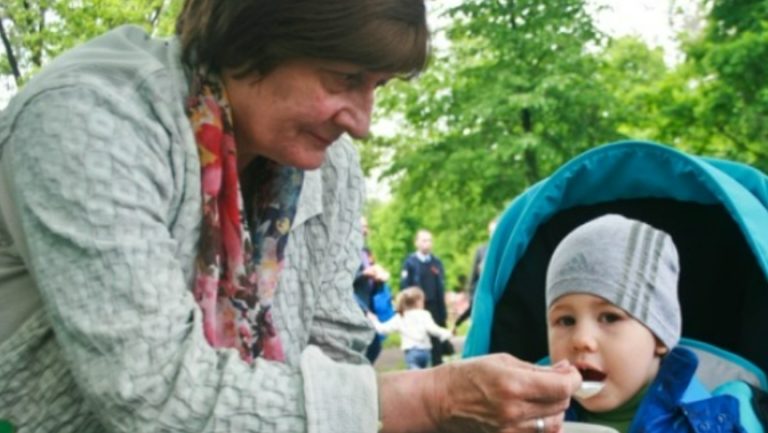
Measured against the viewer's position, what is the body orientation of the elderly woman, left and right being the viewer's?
facing the viewer and to the right of the viewer

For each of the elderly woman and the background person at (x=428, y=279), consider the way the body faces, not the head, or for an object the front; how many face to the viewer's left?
0

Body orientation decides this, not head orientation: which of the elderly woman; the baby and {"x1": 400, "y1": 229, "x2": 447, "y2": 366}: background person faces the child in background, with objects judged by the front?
the background person

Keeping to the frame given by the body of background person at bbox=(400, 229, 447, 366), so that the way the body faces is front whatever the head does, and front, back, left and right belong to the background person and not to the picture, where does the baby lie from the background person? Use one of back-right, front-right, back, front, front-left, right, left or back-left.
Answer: front

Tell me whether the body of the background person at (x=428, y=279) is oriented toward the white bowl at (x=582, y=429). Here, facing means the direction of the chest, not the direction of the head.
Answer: yes

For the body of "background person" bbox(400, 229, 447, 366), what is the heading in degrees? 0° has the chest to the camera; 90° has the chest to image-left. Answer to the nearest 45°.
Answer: approximately 0°

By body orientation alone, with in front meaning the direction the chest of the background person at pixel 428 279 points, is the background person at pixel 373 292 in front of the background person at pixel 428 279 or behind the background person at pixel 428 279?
in front

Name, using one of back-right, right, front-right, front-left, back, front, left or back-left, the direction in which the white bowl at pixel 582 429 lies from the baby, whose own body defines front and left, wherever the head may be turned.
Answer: front-left

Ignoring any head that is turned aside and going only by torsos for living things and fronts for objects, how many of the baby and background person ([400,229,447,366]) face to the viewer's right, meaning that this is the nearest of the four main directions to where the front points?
0

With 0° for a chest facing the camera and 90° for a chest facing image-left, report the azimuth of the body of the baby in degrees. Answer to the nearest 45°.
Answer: approximately 45°

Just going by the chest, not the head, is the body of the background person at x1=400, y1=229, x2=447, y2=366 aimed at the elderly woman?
yes

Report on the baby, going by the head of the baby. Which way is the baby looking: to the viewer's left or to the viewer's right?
to the viewer's left

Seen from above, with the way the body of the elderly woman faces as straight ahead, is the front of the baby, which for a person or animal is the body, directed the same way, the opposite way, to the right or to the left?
to the right

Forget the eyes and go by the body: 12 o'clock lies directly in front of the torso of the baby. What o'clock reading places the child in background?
The child in background is roughly at 4 o'clock from the baby.
